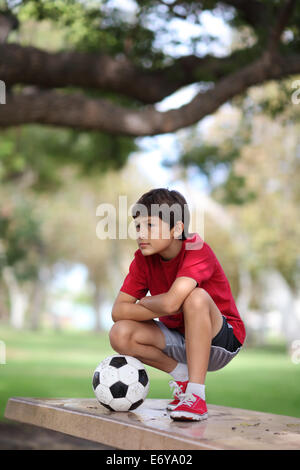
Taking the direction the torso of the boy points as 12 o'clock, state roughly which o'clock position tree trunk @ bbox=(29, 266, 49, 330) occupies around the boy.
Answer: The tree trunk is roughly at 4 o'clock from the boy.

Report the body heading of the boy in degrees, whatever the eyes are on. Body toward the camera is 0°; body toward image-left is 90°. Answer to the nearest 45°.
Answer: approximately 45°
